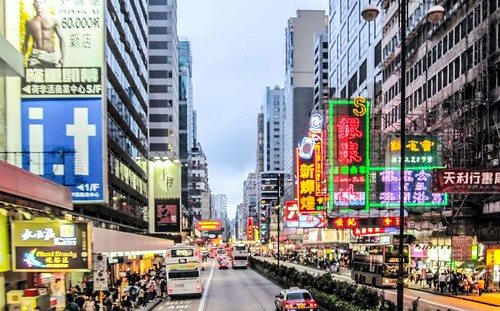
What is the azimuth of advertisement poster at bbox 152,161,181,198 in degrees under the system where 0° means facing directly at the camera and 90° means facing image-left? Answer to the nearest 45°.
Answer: approximately 0°

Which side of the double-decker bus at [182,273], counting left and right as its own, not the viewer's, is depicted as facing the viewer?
back

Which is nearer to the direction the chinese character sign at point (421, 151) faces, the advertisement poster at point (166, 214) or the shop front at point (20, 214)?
the shop front

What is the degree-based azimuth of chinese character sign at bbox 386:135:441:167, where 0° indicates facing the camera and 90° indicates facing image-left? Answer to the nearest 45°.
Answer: approximately 0°
